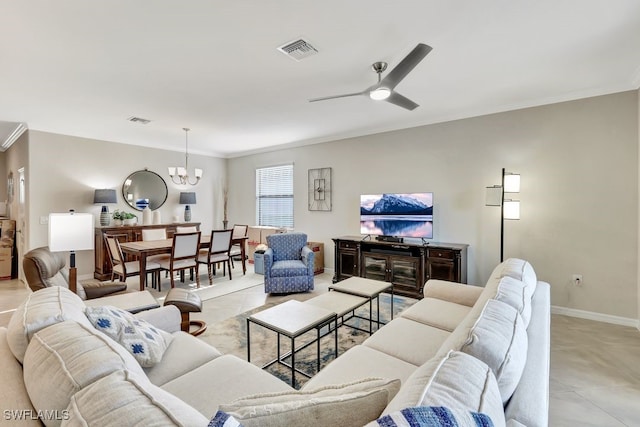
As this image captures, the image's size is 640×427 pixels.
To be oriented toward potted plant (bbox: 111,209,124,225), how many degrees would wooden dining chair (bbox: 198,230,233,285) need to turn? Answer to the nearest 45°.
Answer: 0° — it already faces it

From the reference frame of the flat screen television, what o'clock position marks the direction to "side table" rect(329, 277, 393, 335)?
The side table is roughly at 11 o'clock from the flat screen television.

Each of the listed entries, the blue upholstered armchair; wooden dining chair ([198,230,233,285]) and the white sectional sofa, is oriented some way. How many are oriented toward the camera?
1

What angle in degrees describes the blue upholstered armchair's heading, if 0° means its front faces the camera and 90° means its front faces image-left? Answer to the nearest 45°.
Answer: approximately 0°

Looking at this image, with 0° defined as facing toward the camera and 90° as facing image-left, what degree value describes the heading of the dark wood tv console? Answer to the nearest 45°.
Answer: approximately 45°

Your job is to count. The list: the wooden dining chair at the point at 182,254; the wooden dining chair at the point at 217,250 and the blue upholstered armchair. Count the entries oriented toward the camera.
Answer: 1

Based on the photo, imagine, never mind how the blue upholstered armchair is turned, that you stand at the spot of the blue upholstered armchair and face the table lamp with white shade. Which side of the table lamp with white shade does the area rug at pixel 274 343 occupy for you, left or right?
left

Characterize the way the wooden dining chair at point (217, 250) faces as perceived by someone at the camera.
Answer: facing away from the viewer and to the left of the viewer
